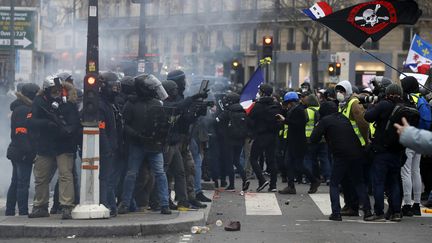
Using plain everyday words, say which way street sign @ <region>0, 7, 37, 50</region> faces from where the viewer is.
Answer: facing the viewer

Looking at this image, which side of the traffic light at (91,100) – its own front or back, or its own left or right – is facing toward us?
front

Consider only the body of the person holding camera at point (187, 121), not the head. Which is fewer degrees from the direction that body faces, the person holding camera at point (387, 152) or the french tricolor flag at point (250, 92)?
the person holding camera

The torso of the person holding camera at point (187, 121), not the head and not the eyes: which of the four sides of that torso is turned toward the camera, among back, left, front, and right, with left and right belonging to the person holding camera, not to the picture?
right

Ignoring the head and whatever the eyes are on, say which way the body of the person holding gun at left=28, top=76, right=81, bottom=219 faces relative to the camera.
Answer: toward the camera

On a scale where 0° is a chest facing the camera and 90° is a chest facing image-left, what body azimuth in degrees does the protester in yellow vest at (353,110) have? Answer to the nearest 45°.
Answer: approximately 45°

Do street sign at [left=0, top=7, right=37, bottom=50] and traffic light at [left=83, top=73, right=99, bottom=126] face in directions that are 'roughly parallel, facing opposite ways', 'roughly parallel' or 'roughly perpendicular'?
roughly parallel
